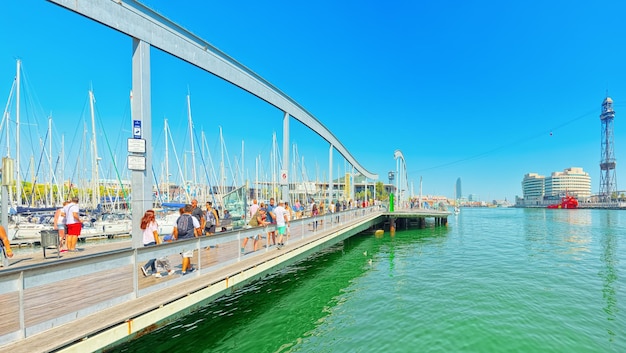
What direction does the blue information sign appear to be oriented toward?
toward the camera
